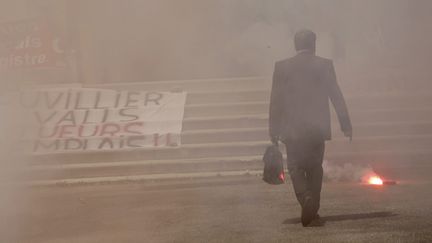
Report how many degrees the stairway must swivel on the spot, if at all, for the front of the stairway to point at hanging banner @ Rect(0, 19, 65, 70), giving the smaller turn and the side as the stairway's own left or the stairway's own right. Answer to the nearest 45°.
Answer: approximately 90° to the stairway's own right

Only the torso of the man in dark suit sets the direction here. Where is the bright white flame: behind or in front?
in front

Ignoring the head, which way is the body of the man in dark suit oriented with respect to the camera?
away from the camera

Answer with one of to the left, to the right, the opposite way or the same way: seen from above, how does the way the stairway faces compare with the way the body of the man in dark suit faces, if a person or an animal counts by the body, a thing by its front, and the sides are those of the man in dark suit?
the opposite way

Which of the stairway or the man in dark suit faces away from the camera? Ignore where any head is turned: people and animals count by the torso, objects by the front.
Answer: the man in dark suit

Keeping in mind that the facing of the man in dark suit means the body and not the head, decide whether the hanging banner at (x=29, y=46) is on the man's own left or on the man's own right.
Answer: on the man's own left

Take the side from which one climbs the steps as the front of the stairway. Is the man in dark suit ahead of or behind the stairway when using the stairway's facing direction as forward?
ahead

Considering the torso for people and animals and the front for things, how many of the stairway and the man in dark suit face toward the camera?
1

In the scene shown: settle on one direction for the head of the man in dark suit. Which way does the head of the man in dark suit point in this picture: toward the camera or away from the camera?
away from the camera

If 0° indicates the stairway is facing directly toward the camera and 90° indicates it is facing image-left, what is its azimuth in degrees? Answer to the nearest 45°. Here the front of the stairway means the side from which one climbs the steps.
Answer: approximately 0°
